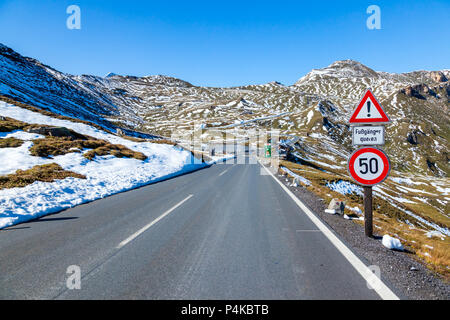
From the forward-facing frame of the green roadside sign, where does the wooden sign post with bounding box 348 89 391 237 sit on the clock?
The wooden sign post is roughly at 12 o'clock from the green roadside sign.

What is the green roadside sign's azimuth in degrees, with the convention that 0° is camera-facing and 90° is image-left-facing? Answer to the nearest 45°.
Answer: approximately 0°

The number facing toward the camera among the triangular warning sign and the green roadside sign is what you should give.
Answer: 2

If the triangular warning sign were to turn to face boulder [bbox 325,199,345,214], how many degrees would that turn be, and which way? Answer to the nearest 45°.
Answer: approximately 180°

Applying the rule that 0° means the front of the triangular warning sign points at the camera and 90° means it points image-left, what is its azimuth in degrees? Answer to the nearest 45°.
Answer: approximately 0°

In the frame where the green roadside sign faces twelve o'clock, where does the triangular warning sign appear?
The triangular warning sign is roughly at 12 o'clock from the green roadside sign.
